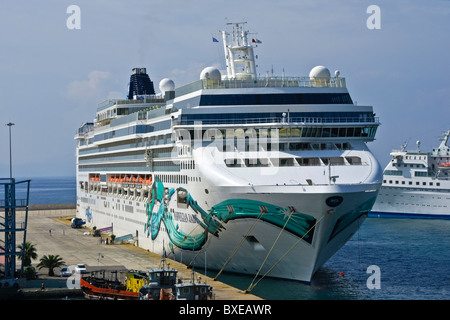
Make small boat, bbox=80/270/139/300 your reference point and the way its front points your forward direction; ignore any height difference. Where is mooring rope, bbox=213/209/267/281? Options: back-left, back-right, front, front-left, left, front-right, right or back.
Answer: back

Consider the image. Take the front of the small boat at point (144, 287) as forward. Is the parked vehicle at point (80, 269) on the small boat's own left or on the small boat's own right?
on the small boat's own right

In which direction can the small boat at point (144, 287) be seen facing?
to the viewer's left

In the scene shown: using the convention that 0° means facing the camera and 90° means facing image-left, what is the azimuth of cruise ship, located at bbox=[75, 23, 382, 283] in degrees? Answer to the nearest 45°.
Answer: approximately 315°

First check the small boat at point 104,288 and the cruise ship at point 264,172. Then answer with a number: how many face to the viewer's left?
1

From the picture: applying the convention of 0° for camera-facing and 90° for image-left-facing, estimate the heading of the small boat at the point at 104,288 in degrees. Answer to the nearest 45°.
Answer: approximately 90°
